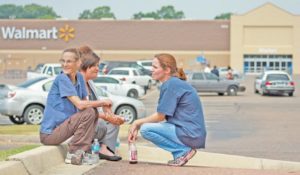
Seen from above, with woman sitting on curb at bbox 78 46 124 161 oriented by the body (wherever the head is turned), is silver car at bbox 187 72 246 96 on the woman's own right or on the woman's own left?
on the woman's own left

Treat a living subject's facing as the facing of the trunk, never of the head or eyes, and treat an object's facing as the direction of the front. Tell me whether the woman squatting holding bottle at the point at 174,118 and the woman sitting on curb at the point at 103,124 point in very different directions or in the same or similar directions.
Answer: very different directions

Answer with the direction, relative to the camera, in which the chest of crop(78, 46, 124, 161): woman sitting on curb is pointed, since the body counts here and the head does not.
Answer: to the viewer's right

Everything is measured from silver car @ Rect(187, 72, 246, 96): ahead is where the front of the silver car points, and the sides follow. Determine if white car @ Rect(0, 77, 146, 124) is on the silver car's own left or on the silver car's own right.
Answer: on the silver car's own right

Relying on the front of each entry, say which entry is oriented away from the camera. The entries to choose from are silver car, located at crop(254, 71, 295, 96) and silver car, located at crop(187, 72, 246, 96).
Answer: silver car, located at crop(254, 71, 295, 96)

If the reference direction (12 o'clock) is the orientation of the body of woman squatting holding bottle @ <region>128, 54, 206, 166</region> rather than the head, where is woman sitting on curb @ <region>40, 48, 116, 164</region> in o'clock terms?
woman sitting on curb @ <region>40, 48, 116, 164</region> is roughly at 12 o'clock from woman squatting holding bottle @ <region>128, 54, 206, 166</region>.

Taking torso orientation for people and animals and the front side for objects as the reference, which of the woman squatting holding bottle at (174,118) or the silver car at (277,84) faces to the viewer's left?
the woman squatting holding bottle

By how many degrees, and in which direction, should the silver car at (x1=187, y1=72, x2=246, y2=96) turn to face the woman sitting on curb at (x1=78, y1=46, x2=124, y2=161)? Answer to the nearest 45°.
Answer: approximately 90° to its right

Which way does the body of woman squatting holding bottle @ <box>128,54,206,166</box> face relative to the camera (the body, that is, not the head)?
to the viewer's left

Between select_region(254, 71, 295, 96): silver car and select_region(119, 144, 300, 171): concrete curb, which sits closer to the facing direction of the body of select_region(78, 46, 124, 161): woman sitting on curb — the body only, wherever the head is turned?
the concrete curb
